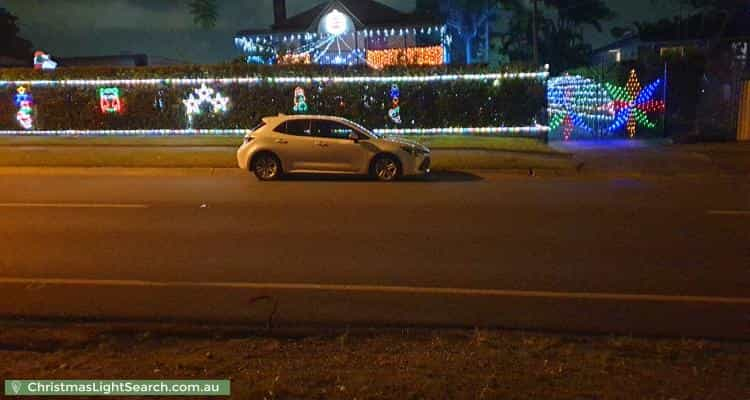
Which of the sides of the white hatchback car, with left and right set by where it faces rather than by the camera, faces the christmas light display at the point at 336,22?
left

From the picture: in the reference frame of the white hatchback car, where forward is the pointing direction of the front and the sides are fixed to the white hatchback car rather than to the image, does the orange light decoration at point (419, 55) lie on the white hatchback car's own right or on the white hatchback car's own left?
on the white hatchback car's own left

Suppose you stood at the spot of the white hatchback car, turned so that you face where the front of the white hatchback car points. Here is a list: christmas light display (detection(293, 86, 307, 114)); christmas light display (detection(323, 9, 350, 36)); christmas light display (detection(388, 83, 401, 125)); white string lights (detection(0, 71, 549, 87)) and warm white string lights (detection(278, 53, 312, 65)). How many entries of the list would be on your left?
5

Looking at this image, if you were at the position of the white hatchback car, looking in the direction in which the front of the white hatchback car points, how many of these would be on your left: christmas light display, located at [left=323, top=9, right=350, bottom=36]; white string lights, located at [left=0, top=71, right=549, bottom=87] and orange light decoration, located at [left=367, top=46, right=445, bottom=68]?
3

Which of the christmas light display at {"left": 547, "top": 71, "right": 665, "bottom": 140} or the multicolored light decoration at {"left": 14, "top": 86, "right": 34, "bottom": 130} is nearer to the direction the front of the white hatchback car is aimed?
the christmas light display

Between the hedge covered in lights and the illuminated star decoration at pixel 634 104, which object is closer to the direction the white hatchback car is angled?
the illuminated star decoration

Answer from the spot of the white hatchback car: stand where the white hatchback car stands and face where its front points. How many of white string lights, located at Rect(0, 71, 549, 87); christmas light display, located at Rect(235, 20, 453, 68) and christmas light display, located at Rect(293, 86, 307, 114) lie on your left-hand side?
3

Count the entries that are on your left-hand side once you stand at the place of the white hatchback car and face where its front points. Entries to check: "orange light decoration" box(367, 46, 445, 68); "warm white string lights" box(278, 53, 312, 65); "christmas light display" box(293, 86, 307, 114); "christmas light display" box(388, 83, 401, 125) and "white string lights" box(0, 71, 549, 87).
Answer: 5

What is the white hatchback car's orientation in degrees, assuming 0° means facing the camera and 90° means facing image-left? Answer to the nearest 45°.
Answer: approximately 270°

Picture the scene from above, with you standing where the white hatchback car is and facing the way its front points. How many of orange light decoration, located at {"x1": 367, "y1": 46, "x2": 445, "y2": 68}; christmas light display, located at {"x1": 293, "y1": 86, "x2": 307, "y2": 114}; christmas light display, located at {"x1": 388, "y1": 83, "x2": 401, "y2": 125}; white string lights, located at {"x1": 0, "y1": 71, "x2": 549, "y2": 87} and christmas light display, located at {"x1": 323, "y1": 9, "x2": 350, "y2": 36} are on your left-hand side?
5

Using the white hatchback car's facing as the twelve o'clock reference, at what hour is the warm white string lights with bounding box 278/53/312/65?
The warm white string lights is roughly at 9 o'clock from the white hatchback car.

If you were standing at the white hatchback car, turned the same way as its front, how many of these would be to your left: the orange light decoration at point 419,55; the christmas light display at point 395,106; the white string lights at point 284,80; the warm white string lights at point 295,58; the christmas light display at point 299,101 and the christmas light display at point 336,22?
6

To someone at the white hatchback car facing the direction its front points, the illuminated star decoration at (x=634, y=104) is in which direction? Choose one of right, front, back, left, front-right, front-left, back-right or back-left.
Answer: front-left

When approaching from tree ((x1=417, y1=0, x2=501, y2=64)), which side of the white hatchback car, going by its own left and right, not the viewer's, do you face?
left
